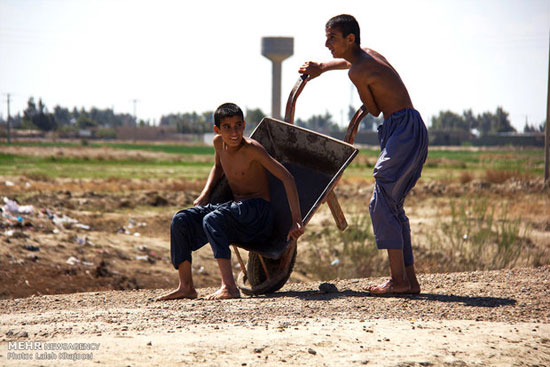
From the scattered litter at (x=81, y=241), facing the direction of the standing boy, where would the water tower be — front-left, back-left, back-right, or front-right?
back-left

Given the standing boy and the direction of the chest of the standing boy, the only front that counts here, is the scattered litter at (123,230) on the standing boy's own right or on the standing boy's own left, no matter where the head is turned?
on the standing boy's own right

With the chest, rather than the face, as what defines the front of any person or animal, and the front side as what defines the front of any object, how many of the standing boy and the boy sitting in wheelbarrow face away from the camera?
0

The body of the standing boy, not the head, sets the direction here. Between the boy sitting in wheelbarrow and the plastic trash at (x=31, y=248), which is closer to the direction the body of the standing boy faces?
the boy sitting in wheelbarrow

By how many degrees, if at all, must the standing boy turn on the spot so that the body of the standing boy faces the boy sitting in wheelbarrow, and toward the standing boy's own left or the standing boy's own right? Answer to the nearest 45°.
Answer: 0° — they already face them

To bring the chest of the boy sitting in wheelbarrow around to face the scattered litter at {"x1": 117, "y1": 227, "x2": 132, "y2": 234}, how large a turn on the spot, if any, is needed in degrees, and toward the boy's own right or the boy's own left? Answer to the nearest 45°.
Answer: approximately 135° to the boy's own right

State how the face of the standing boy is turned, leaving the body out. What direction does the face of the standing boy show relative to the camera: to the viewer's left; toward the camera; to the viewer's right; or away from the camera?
to the viewer's left

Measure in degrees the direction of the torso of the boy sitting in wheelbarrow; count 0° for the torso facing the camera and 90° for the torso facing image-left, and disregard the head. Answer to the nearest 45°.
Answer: approximately 45°

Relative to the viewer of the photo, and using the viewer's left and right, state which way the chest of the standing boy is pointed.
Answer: facing to the left of the viewer

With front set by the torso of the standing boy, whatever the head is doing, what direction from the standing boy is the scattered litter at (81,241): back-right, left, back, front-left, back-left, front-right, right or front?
front-right

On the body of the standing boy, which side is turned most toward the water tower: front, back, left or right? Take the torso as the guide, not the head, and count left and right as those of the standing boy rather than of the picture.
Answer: right

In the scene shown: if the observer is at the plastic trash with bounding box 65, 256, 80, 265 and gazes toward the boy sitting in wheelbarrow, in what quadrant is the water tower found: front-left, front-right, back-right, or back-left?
back-left

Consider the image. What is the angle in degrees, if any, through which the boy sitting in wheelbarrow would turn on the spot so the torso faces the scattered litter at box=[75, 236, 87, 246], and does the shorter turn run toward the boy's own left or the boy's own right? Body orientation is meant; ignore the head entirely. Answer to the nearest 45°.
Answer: approximately 90° to the boy's own right

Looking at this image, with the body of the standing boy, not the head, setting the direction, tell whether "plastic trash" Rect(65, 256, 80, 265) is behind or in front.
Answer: in front
